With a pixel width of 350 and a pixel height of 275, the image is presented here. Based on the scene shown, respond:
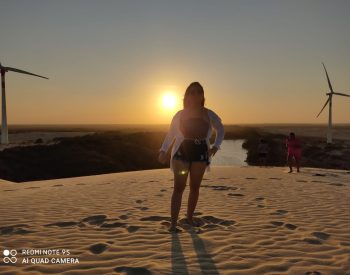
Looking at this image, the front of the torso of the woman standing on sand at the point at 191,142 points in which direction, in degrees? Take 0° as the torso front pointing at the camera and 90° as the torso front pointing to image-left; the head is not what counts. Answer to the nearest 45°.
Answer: approximately 0°

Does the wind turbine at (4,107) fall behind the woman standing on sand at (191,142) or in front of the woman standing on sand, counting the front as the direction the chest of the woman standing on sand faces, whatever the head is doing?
behind
